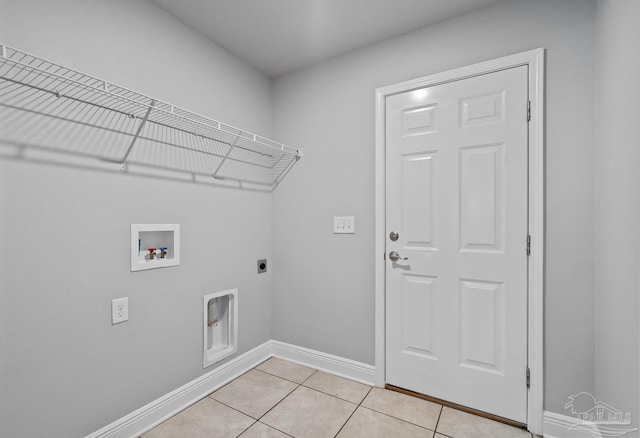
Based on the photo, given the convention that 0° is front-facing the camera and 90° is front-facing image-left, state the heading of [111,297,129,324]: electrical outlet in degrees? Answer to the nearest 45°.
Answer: approximately 315°

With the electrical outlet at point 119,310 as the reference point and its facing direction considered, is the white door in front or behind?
in front

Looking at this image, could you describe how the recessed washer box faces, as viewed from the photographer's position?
facing the viewer and to the right of the viewer

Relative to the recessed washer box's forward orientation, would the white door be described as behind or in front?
in front

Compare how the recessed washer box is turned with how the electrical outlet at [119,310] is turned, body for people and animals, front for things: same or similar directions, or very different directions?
same or similar directions

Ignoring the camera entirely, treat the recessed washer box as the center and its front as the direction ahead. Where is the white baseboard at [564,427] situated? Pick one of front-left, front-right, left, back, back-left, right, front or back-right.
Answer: front

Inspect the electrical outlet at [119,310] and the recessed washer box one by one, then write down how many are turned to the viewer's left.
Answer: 0

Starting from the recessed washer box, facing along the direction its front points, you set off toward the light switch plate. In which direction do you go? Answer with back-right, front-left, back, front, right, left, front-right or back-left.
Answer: front-left

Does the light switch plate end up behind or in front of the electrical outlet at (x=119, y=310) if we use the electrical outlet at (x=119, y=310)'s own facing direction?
in front

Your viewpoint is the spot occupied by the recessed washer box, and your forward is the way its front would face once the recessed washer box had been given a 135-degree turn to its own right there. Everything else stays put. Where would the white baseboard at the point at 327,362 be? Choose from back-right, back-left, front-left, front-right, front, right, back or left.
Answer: back
